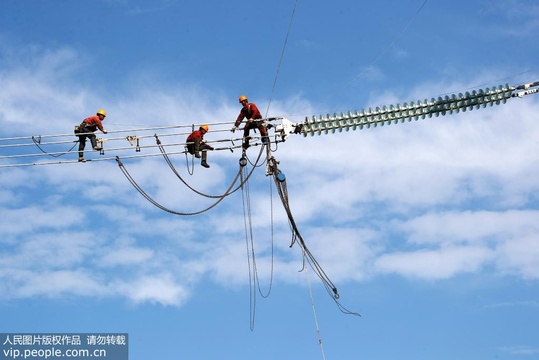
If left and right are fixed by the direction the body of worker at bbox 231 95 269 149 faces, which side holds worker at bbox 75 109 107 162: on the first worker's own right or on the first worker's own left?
on the first worker's own right

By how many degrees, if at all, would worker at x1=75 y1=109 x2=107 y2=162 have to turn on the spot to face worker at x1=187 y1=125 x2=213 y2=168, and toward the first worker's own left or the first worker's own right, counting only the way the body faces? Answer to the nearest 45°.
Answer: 0° — they already face them

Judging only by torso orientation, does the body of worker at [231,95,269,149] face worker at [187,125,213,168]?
no

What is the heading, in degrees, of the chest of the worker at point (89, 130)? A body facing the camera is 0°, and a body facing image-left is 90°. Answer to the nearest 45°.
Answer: approximately 270°

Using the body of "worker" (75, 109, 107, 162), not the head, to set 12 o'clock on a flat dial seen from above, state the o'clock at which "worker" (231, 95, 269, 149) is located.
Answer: "worker" (231, 95, 269, 149) is roughly at 1 o'clock from "worker" (75, 109, 107, 162).
